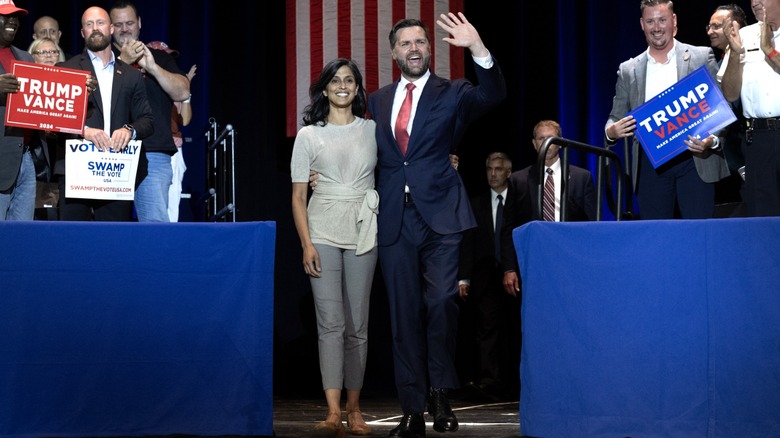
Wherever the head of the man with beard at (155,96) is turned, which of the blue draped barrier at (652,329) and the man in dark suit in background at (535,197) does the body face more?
the blue draped barrier

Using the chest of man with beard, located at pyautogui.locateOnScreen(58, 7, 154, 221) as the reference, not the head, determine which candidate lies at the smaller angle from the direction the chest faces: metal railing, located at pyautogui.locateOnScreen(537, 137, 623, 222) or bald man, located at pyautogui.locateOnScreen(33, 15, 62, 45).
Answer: the metal railing

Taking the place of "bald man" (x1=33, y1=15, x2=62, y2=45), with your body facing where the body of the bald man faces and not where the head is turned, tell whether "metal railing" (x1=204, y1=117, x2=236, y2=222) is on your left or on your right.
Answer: on your left

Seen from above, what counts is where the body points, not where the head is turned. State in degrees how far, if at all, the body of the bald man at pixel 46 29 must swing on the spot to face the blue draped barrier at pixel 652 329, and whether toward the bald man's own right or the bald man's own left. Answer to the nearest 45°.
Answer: approximately 45° to the bald man's own left

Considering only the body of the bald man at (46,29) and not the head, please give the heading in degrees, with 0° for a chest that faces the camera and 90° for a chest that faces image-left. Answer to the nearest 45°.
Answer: approximately 0°

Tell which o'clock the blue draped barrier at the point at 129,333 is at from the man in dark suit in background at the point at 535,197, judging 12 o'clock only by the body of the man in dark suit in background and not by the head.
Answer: The blue draped barrier is roughly at 1 o'clock from the man in dark suit in background.

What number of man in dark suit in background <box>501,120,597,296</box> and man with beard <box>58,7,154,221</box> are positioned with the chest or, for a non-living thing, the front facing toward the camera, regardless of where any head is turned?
2

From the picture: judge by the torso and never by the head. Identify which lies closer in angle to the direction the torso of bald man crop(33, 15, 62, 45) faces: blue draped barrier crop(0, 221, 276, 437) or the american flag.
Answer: the blue draped barrier

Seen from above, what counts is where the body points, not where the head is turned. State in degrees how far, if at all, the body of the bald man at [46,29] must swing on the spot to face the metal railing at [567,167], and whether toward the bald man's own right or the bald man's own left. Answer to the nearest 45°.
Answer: approximately 45° to the bald man's own left
